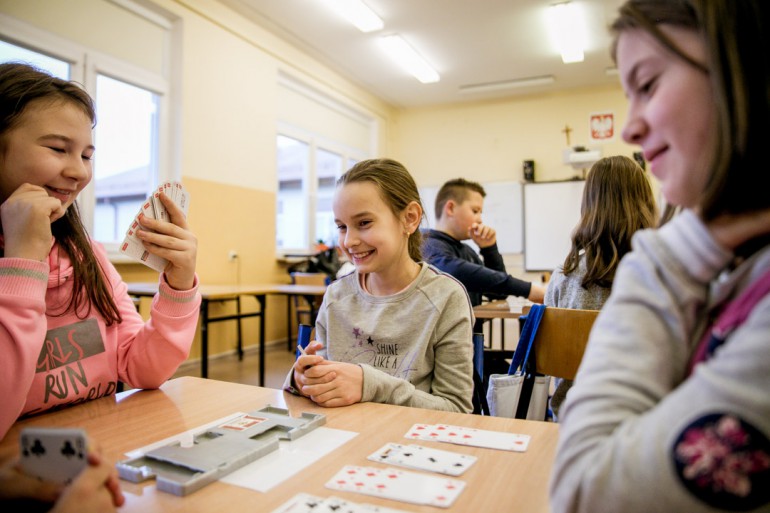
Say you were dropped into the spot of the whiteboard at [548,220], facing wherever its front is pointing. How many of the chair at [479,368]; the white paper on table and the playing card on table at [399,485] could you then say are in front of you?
3

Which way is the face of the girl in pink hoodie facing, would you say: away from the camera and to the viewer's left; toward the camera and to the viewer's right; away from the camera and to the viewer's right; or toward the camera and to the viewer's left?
toward the camera and to the viewer's right

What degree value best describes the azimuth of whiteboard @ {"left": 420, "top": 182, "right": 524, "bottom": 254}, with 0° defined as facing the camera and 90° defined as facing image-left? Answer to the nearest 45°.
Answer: approximately 0°

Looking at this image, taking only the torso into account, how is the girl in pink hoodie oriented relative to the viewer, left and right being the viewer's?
facing the viewer and to the right of the viewer

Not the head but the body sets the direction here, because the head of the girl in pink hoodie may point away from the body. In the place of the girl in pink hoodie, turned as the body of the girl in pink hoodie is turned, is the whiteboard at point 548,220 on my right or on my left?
on my left

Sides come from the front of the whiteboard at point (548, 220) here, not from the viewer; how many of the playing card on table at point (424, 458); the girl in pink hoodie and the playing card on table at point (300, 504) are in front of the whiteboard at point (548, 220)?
3

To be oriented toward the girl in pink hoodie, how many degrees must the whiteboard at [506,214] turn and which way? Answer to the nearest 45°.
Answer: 0° — it already faces them

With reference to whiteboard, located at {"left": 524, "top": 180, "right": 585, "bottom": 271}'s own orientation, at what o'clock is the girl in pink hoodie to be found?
The girl in pink hoodie is roughly at 12 o'clock from the whiteboard.

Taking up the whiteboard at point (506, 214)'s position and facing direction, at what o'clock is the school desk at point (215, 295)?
The school desk is roughly at 1 o'clock from the whiteboard.

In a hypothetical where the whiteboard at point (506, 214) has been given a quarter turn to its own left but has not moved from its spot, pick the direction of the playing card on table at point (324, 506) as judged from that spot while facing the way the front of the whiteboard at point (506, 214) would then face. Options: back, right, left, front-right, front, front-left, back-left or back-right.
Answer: right

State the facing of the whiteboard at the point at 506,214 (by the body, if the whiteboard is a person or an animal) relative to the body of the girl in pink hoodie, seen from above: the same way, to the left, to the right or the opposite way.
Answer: to the right

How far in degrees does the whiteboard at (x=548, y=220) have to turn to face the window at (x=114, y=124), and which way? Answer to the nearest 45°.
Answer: approximately 45° to its right
